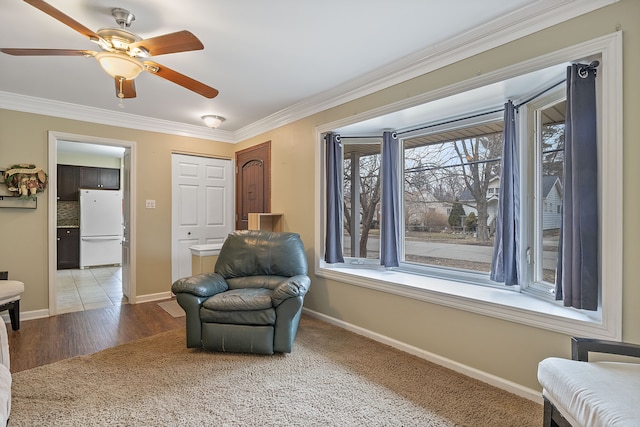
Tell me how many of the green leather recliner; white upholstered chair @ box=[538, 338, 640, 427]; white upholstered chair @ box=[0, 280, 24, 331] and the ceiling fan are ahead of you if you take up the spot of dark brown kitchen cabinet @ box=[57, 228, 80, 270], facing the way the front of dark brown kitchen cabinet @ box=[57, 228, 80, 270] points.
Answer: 4

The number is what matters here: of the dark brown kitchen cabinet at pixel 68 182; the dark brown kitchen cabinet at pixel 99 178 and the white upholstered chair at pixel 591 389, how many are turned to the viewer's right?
0

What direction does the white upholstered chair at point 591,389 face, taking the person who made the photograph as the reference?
facing the viewer and to the left of the viewer

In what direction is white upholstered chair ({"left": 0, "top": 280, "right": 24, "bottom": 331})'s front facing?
to the viewer's right

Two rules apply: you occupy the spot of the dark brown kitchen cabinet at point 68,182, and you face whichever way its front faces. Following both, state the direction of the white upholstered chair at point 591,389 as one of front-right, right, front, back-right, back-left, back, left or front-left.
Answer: front

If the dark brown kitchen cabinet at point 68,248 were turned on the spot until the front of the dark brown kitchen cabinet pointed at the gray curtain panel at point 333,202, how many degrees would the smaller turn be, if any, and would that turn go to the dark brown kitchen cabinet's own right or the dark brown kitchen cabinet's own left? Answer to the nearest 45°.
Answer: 0° — it already faces it

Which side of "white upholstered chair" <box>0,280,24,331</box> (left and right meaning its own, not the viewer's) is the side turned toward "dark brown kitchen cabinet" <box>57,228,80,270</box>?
left

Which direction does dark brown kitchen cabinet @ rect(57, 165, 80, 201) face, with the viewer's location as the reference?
facing the viewer

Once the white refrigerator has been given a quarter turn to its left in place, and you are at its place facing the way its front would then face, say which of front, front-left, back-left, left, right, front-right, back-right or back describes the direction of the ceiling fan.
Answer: right

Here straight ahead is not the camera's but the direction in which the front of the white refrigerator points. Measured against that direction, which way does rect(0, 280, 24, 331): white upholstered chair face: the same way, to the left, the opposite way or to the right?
to the left

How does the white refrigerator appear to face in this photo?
toward the camera
